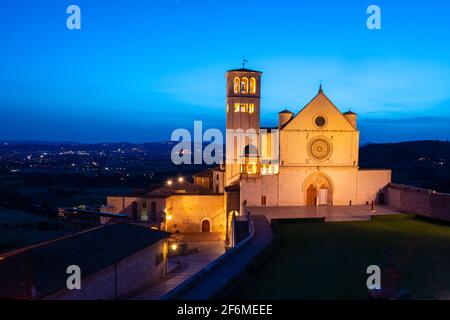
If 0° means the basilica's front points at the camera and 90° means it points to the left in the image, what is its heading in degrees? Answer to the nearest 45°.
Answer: approximately 0°

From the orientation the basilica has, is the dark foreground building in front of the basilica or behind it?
in front

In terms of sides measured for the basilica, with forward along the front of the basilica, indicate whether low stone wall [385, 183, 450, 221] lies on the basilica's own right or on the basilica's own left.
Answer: on the basilica's own left

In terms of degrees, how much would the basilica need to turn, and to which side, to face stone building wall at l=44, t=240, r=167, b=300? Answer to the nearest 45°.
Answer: approximately 45° to its right
